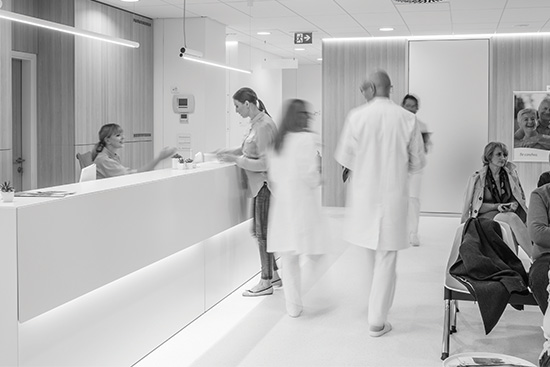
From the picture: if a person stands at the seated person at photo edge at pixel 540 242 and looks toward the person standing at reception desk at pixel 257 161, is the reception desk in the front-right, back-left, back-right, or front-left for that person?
front-left

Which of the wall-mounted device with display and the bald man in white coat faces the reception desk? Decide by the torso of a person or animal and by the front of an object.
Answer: the wall-mounted device with display

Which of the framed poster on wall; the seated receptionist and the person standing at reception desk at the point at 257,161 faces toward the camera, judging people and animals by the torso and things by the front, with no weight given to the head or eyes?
the framed poster on wall

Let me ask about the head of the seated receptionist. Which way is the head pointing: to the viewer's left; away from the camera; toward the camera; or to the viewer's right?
to the viewer's right

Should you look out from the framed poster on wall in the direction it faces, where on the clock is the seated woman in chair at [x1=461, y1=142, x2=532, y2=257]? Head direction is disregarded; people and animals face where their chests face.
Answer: The seated woman in chair is roughly at 12 o'clock from the framed poster on wall.

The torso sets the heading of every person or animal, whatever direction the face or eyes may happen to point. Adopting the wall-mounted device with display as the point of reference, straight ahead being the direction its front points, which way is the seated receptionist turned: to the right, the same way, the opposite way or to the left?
to the left

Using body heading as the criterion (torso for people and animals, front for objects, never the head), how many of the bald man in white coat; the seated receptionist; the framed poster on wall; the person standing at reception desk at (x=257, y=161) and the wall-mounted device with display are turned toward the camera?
2

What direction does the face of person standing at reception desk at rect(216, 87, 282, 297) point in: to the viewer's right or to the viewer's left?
to the viewer's left

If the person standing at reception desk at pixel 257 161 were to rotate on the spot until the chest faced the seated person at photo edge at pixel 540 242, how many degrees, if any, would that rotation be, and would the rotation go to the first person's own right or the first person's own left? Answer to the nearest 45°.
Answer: approximately 135° to the first person's own left

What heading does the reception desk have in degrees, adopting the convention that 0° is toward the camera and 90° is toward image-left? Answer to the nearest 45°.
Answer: approximately 315°

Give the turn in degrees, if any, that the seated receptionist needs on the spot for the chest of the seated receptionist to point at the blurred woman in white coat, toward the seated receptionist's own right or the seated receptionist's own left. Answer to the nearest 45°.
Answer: approximately 45° to the seated receptionist's own right

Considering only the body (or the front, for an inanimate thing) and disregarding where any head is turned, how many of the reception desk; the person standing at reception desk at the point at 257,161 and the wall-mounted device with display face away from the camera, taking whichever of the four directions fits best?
0

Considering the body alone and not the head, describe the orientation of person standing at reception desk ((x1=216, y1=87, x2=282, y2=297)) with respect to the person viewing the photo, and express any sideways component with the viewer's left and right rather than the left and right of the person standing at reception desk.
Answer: facing to the left of the viewer

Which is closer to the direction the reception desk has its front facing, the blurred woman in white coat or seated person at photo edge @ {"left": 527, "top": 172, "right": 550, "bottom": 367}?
the seated person at photo edge

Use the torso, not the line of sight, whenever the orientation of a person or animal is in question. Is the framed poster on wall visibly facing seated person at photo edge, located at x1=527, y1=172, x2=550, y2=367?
yes

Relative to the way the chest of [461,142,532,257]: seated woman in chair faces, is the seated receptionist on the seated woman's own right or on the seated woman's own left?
on the seated woman's own right
